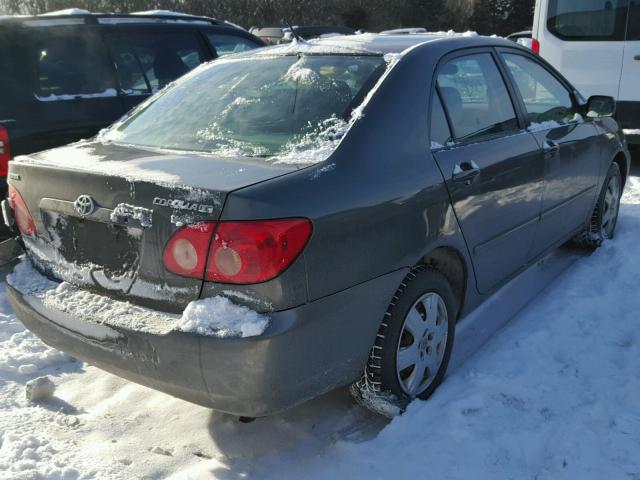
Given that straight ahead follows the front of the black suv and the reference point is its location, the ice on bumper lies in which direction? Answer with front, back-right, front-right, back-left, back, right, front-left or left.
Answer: back-right

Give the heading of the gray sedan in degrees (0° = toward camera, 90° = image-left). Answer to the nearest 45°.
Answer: approximately 225°

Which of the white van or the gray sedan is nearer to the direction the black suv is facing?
the white van

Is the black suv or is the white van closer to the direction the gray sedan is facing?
the white van

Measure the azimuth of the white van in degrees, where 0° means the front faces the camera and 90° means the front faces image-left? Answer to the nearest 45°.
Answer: approximately 270°

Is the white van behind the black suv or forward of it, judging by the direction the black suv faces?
forward

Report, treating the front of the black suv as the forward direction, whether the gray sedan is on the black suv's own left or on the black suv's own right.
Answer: on the black suv's own right

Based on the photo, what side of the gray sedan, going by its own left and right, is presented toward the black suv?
left

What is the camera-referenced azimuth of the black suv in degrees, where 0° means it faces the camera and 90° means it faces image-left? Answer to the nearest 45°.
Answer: approximately 225°
